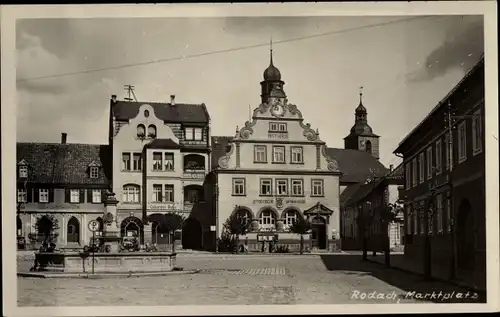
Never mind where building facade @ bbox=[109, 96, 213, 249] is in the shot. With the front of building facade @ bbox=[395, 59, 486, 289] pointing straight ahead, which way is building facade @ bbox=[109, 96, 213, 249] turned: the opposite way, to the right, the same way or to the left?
to the left

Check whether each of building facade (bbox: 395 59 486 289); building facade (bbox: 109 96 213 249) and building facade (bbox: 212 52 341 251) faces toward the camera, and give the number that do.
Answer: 2

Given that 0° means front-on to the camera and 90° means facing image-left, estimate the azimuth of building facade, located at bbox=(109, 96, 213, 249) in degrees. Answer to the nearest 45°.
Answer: approximately 0°

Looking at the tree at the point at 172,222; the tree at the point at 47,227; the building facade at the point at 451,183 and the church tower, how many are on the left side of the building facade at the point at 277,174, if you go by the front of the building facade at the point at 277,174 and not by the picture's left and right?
2

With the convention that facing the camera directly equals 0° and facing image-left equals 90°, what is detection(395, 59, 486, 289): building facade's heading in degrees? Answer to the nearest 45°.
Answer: approximately 90°

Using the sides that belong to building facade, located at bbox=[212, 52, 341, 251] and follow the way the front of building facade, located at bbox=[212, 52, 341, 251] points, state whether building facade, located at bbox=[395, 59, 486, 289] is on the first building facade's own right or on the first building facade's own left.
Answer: on the first building facade's own left

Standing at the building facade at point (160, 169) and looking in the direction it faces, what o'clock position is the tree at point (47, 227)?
The tree is roughly at 3 o'clock from the building facade.

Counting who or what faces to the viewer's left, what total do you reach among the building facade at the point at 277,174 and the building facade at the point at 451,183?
1

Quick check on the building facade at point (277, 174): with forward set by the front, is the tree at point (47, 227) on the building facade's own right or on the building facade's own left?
on the building facade's own right

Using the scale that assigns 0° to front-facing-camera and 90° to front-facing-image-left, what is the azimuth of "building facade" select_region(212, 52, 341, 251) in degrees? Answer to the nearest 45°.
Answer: approximately 0°
